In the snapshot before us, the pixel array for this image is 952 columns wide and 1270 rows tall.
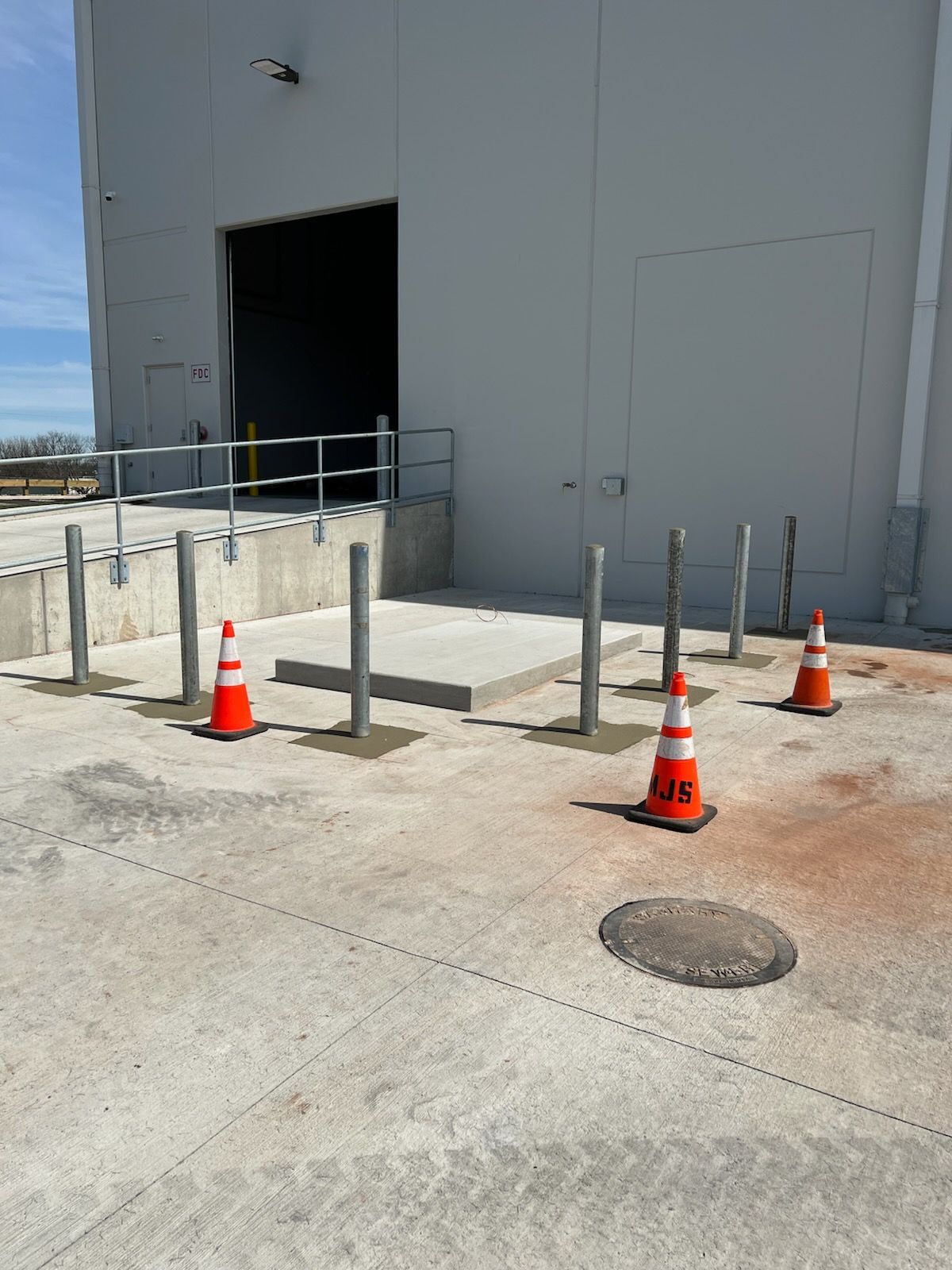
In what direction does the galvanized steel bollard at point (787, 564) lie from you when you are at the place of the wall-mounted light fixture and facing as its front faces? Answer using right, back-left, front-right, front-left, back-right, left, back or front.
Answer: left

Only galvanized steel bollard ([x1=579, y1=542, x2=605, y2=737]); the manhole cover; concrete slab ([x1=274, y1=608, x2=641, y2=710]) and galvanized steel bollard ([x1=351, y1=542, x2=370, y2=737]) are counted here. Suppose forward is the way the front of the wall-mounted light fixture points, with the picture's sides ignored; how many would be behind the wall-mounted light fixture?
0

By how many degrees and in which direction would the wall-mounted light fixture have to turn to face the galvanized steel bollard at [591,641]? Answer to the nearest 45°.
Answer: approximately 45° to its left

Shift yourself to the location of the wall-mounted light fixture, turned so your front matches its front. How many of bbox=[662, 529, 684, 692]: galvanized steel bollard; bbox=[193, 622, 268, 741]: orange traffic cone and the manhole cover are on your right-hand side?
0

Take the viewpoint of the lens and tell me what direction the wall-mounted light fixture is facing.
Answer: facing the viewer and to the left of the viewer

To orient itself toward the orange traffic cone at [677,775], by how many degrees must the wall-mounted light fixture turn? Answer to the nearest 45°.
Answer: approximately 45° to its left

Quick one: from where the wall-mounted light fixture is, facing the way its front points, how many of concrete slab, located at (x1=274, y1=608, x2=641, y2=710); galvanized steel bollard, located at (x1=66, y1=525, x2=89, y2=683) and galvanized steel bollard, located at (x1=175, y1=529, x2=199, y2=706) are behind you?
0

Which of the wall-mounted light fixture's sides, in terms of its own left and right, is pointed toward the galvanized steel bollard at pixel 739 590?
left

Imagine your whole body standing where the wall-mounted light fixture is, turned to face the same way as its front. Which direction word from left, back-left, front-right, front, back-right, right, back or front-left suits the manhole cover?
front-left

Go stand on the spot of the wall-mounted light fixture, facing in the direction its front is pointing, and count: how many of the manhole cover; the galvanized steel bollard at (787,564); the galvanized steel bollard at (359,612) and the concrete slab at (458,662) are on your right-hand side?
0

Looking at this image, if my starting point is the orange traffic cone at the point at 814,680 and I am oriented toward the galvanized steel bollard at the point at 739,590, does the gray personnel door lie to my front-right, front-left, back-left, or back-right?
front-left

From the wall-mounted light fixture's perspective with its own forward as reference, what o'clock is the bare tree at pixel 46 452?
The bare tree is roughly at 4 o'clock from the wall-mounted light fixture.

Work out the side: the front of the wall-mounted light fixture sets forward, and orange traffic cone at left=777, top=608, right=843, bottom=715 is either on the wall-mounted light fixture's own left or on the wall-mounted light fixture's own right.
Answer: on the wall-mounted light fixture's own left

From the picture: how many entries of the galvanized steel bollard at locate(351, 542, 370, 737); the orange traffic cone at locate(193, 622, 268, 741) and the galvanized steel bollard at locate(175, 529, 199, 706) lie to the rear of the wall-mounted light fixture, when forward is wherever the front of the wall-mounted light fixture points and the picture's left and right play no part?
0

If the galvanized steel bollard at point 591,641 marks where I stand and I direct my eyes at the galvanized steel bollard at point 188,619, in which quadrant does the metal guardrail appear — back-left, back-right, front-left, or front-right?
front-right
